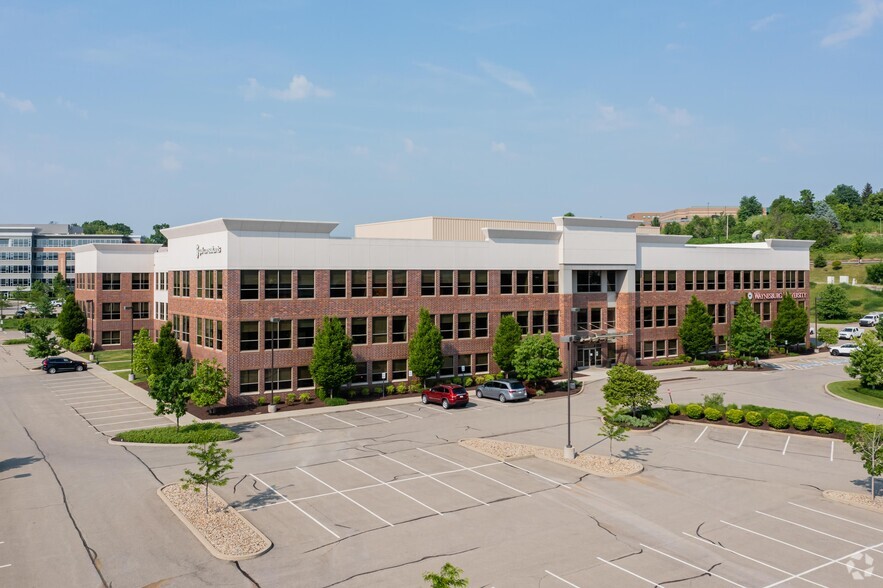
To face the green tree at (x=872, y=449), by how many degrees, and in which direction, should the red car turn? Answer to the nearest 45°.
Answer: approximately 180°

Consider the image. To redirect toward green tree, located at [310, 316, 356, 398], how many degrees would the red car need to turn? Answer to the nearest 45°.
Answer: approximately 45° to its left

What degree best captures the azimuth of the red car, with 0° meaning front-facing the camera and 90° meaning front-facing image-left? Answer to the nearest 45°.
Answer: approximately 135°

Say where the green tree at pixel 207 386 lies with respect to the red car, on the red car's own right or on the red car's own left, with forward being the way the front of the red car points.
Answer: on the red car's own left

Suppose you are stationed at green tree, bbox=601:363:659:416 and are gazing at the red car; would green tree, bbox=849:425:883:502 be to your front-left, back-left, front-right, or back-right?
back-left

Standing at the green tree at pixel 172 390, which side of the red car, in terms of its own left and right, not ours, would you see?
left
